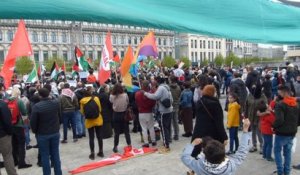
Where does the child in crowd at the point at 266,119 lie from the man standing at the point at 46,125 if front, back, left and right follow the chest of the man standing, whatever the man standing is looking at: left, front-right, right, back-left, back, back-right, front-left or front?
right

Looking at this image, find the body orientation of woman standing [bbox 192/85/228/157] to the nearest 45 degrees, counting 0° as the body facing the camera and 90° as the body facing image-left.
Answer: approximately 180°

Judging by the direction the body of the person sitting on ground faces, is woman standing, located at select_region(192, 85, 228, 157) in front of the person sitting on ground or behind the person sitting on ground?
in front

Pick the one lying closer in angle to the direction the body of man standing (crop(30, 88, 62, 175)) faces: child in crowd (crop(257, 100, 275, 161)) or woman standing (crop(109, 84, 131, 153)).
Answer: the woman standing

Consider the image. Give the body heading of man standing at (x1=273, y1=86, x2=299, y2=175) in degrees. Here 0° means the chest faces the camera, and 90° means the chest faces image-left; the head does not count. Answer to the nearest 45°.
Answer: approximately 135°

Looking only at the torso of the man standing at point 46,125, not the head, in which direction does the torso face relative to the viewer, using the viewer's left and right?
facing away from the viewer

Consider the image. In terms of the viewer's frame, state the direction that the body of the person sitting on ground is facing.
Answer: away from the camera

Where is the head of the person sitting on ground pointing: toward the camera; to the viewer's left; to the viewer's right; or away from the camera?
away from the camera

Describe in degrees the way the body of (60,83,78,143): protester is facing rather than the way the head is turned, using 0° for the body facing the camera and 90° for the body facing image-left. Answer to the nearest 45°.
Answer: approximately 180°

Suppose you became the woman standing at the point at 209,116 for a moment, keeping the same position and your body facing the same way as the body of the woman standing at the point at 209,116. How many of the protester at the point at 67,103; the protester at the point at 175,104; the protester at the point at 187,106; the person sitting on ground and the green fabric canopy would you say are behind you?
2

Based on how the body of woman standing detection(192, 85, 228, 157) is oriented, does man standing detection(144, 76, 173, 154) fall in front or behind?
in front

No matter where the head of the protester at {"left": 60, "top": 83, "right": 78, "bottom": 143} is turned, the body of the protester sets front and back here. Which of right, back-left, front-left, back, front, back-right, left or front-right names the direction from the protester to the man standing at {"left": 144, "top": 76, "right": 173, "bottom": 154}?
back-right

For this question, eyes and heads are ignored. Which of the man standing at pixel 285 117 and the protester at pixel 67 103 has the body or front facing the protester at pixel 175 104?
the man standing

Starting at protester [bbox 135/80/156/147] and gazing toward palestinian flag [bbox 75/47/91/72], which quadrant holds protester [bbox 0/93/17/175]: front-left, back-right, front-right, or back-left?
back-left

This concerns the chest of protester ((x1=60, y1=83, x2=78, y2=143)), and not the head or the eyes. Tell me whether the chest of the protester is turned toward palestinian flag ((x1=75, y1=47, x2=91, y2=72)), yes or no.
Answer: yes
